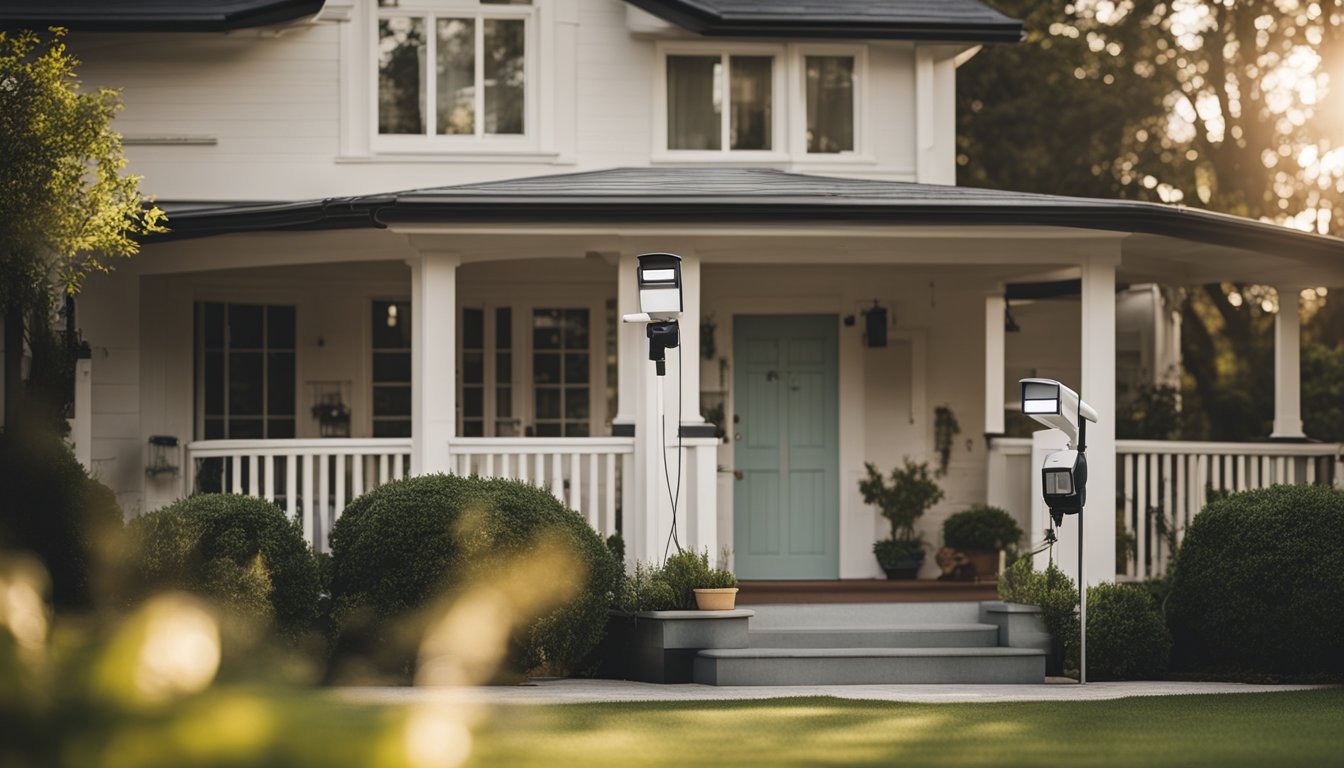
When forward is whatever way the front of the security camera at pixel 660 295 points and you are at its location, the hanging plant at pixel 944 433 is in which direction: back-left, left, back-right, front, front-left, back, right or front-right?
back-left

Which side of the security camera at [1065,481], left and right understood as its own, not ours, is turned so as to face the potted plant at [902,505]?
right

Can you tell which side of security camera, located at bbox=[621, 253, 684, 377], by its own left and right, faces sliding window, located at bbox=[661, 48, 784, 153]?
back

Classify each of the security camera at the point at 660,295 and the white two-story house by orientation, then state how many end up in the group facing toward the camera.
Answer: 2

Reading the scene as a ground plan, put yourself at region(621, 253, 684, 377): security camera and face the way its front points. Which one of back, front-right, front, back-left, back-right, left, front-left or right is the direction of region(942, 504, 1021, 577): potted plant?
back-left

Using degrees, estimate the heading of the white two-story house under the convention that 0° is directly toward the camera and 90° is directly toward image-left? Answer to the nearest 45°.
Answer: approximately 0°

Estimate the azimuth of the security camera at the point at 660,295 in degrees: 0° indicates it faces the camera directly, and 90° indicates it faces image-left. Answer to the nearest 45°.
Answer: approximately 0°

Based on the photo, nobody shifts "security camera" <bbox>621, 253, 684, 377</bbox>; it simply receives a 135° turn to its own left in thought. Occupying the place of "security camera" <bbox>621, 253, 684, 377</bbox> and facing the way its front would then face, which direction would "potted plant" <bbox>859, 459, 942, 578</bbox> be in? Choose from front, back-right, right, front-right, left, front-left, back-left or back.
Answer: front

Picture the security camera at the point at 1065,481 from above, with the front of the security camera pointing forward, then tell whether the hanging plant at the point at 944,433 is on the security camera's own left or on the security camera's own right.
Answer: on the security camera's own right

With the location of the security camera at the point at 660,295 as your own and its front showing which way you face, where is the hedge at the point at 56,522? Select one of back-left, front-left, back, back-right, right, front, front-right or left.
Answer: right

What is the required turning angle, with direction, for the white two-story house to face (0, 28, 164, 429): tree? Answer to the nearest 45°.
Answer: approximately 45° to its right
